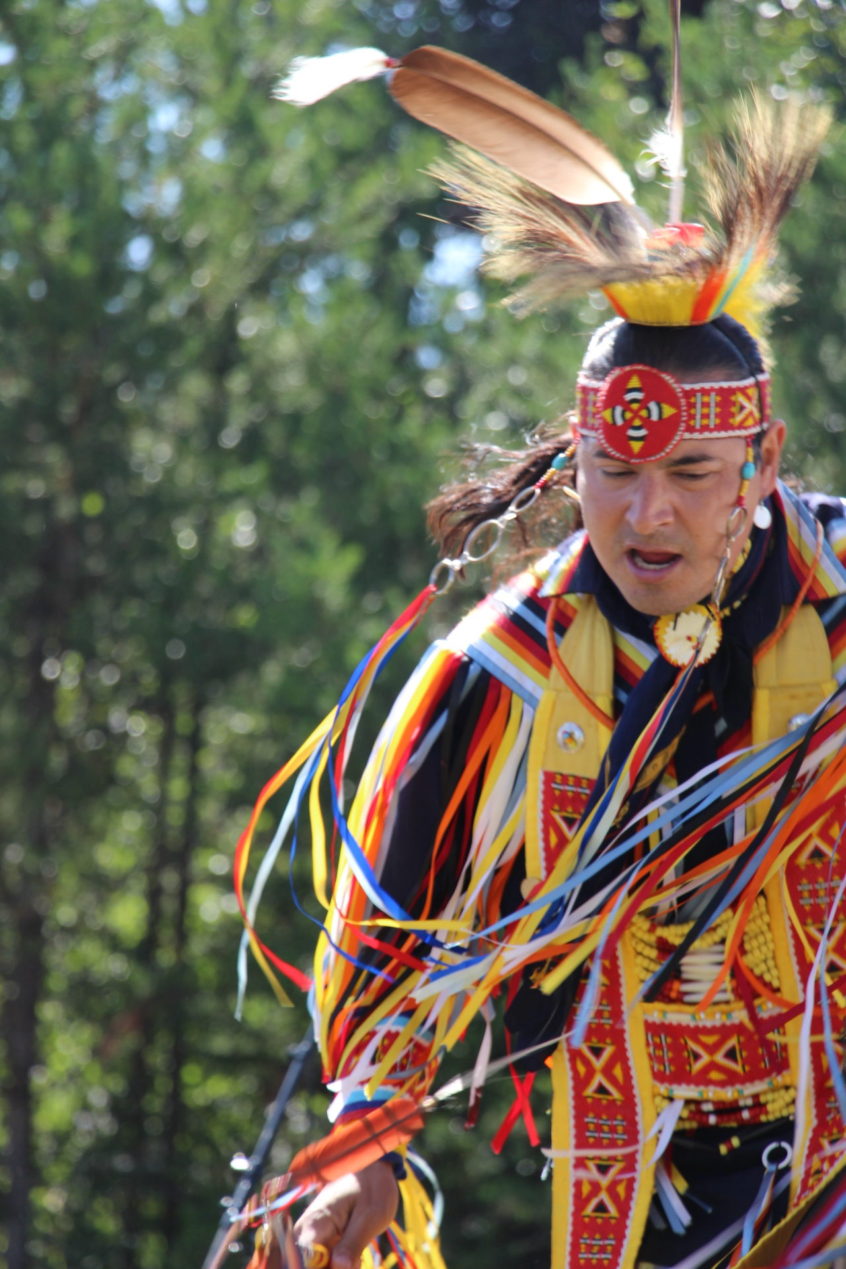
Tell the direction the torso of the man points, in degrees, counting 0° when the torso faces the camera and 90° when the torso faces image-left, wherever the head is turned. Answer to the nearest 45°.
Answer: approximately 0°
